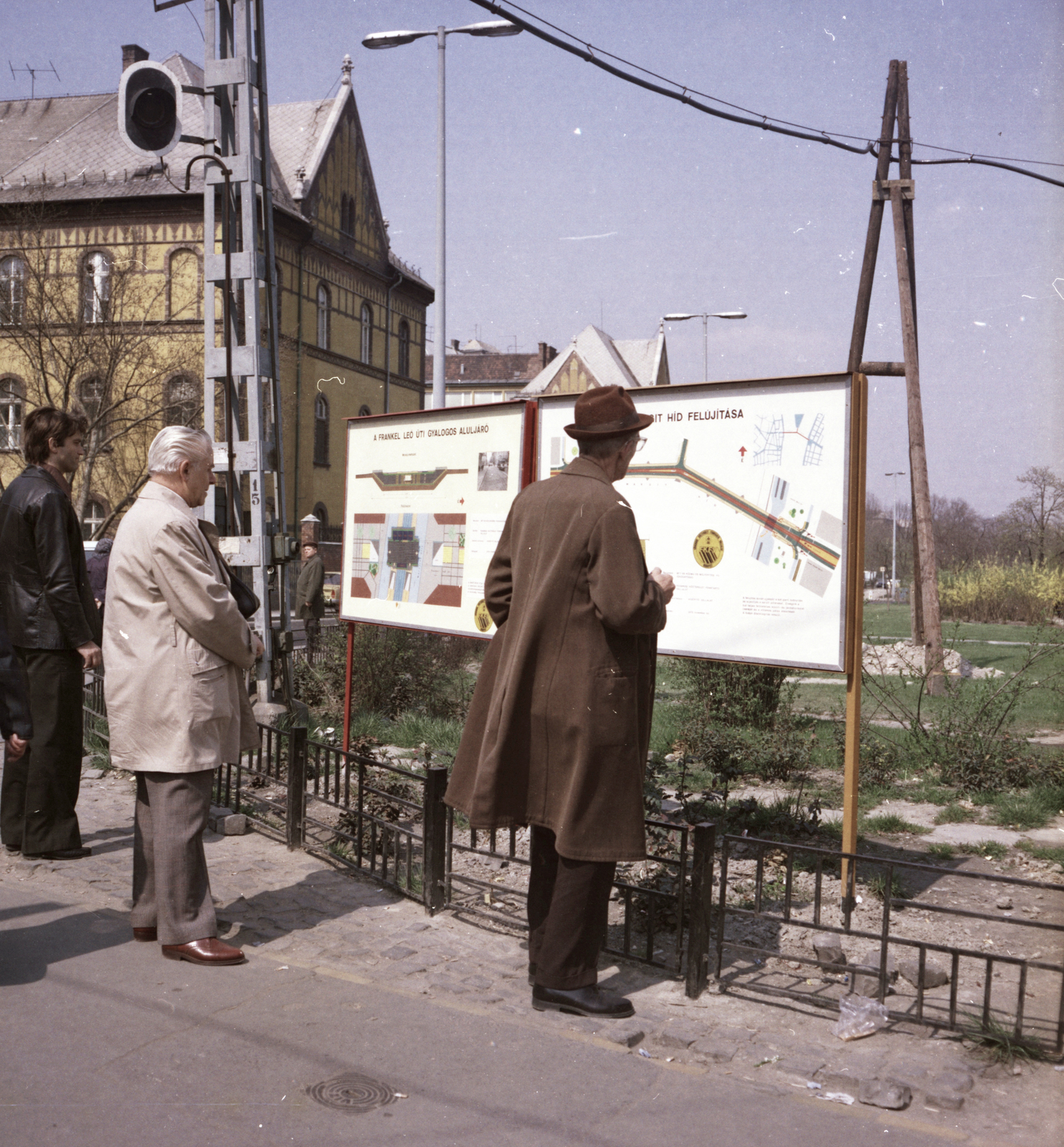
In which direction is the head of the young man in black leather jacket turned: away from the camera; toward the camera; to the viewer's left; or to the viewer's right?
to the viewer's right

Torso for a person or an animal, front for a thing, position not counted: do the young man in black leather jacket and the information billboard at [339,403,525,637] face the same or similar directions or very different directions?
very different directions

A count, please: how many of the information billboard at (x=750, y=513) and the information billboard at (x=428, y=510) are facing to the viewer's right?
0

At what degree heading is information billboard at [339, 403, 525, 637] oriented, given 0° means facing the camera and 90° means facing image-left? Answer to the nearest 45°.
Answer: approximately 45°

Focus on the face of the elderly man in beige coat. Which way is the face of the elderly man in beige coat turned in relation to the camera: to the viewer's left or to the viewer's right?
to the viewer's right

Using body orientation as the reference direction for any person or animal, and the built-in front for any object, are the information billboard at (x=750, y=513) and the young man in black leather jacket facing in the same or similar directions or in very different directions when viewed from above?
very different directions

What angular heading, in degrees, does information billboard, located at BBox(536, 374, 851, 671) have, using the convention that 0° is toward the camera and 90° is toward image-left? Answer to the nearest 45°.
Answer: approximately 45°

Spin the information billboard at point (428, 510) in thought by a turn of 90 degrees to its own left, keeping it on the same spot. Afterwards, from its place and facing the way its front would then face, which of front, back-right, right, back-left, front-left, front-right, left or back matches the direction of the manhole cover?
front-right

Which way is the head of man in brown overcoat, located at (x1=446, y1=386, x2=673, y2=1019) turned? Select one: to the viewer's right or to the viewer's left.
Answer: to the viewer's right

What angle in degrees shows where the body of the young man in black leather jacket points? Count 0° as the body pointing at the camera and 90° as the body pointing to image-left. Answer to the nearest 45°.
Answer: approximately 270°

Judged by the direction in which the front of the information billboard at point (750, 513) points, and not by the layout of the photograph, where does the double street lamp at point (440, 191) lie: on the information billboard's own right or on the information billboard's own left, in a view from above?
on the information billboard's own right

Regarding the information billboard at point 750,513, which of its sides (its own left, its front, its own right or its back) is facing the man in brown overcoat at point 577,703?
front

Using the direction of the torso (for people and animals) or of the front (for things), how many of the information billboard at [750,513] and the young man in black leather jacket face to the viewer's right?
1
